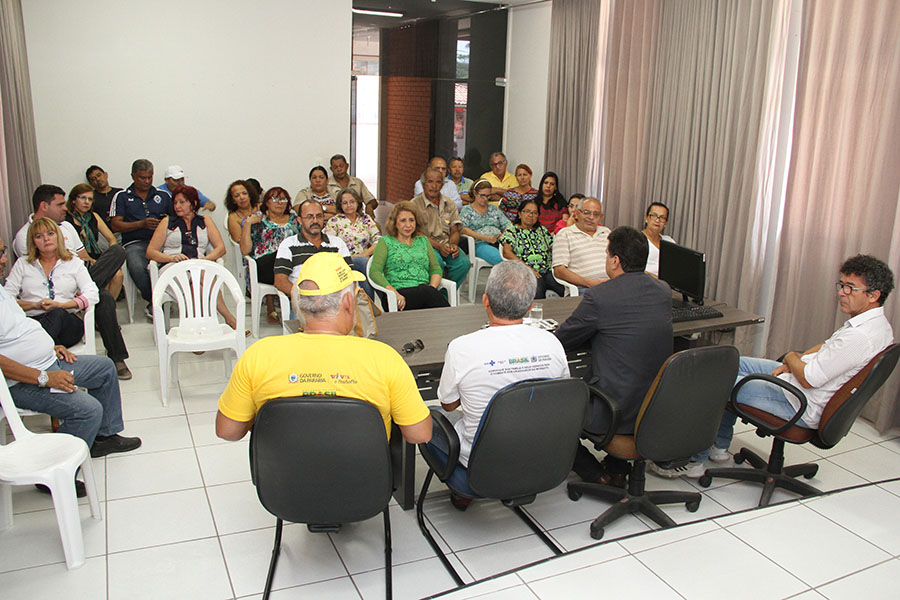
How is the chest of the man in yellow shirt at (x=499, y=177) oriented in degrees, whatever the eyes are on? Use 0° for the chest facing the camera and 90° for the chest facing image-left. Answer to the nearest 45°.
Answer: approximately 0°

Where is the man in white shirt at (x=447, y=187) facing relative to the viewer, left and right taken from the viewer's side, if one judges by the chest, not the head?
facing the viewer

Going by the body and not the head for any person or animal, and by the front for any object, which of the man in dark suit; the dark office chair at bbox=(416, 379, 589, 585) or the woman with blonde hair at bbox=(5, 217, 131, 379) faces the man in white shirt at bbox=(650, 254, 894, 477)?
the woman with blonde hair

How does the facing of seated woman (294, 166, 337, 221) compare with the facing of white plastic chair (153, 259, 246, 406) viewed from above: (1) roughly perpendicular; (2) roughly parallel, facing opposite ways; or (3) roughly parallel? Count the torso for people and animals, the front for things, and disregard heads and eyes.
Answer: roughly parallel

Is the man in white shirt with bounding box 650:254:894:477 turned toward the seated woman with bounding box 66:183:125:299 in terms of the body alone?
yes

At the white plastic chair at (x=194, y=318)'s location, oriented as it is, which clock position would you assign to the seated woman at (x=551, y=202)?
The seated woman is roughly at 8 o'clock from the white plastic chair.

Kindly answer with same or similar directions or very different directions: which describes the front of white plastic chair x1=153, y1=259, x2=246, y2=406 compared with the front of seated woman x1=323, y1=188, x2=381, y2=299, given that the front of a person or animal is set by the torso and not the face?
same or similar directions

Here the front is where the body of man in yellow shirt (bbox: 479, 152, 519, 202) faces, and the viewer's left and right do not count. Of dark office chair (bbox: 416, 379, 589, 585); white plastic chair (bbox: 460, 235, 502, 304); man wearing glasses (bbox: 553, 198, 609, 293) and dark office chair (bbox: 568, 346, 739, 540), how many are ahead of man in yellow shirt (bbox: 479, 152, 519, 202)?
4

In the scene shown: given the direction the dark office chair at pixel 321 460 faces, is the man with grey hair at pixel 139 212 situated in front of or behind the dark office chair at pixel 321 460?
in front

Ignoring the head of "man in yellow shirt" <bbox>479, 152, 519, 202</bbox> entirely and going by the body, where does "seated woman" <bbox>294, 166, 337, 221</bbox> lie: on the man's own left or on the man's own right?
on the man's own right

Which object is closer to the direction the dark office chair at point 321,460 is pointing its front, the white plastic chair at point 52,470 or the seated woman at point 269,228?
the seated woman

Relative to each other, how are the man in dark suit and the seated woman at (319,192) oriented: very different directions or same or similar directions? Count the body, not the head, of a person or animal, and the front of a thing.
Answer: very different directions

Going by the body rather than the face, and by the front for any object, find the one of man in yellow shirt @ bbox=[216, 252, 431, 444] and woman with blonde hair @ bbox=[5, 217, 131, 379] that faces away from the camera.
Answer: the man in yellow shirt

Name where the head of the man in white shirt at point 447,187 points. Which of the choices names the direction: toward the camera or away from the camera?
toward the camera

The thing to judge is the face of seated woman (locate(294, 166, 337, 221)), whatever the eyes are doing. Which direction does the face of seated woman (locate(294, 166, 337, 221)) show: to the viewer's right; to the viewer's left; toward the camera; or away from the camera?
toward the camera

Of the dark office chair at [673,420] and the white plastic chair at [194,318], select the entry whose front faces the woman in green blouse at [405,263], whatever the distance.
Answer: the dark office chair

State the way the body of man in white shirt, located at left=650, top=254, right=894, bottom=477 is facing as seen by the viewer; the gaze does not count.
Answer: to the viewer's left

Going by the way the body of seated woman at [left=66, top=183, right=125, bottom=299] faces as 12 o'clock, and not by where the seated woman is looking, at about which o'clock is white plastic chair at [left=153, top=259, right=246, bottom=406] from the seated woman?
The white plastic chair is roughly at 1 o'clock from the seated woman.

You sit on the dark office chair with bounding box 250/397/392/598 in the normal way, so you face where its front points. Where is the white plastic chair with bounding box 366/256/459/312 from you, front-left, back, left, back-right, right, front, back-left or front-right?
front

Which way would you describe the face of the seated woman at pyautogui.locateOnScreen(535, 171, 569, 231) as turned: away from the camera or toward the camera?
toward the camera

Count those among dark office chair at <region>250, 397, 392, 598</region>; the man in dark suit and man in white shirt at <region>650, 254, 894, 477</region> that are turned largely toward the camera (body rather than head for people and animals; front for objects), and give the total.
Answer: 0

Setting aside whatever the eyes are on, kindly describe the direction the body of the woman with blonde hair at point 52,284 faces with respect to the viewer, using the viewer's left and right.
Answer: facing the viewer and to the right of the viewer
